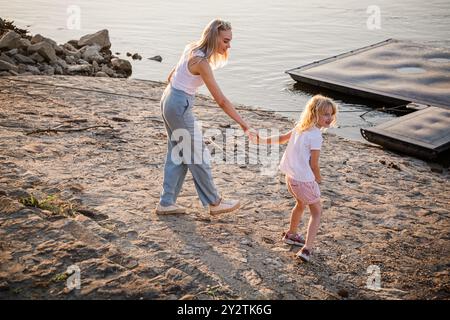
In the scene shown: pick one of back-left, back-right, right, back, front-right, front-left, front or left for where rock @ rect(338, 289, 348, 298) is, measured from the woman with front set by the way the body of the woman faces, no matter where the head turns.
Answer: front-right

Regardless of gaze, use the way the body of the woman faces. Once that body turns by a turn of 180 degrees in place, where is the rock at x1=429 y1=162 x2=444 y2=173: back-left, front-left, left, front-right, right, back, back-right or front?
back-right

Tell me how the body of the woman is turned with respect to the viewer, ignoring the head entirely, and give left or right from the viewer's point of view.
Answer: facing to the right of the viewer

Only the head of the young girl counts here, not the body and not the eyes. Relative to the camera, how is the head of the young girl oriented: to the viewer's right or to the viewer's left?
to the viewer's right

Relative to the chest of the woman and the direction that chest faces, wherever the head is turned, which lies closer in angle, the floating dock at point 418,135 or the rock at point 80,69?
the floating dock

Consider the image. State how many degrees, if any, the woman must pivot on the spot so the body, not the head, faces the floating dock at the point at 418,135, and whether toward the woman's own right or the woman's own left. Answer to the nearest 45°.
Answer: approximately 45° to the woman's own left

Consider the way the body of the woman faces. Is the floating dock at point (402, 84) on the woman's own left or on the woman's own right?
on the woman's own left
